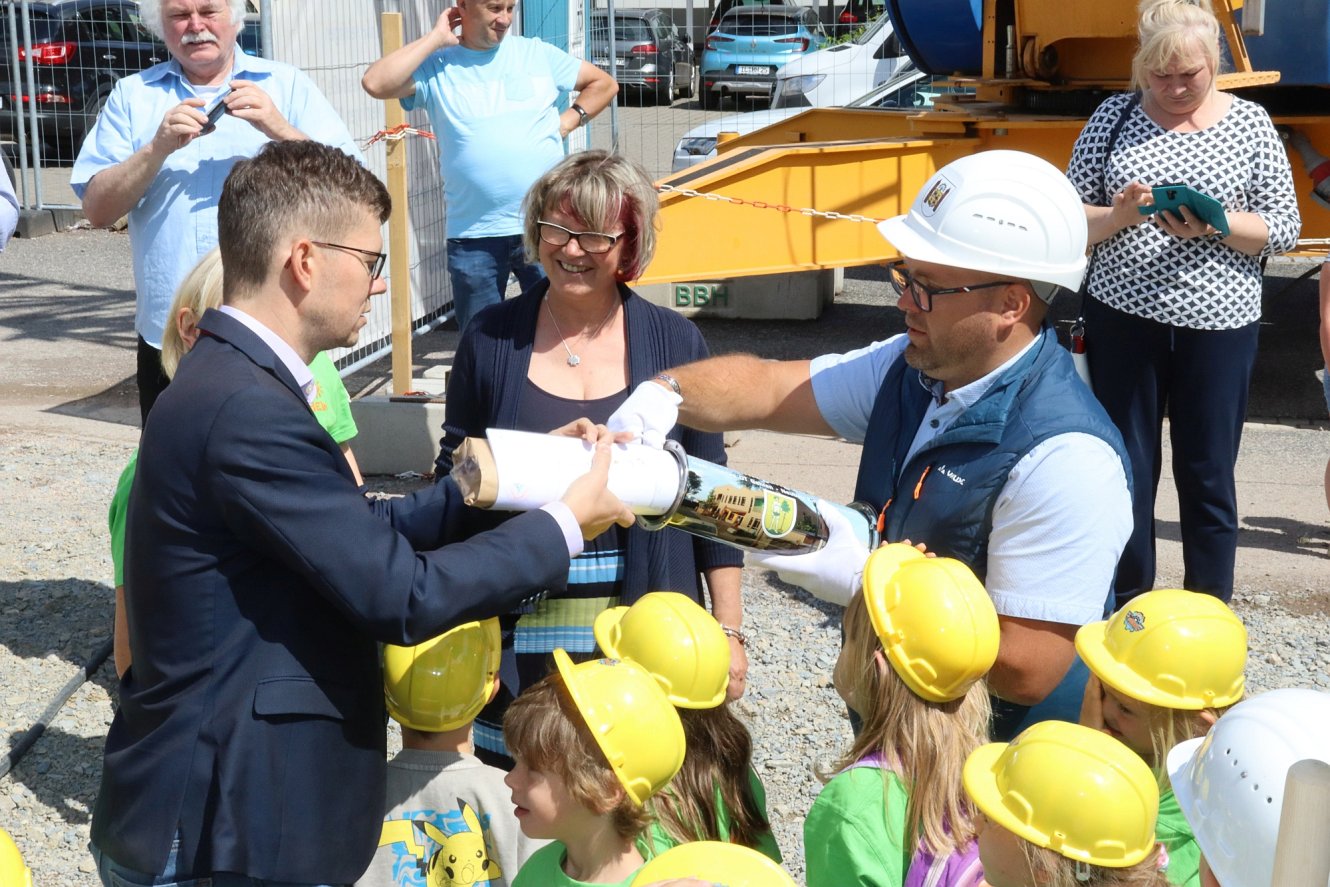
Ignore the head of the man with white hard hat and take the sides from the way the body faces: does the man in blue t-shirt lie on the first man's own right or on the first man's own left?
on the first man's own right

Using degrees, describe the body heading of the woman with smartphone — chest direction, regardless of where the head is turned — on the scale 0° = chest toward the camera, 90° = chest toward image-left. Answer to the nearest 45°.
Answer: approximately 0°

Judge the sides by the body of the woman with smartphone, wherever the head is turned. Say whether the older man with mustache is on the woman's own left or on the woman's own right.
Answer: on the woman's own right

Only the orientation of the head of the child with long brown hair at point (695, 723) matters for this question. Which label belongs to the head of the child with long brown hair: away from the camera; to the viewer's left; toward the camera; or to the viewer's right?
away from the camera

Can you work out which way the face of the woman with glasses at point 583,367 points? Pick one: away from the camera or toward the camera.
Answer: toward the camera

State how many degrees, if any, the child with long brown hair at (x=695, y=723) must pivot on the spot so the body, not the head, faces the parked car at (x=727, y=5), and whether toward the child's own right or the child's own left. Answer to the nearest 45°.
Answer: approximately 45° to the child's own right

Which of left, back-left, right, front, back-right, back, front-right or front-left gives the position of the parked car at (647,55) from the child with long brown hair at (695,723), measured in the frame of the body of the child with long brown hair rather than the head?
front-right

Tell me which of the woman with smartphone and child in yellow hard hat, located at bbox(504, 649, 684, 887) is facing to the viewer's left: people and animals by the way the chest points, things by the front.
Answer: the child in yellow hard hat

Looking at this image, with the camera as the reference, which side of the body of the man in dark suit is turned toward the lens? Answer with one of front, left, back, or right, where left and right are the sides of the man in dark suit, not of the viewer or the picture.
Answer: right

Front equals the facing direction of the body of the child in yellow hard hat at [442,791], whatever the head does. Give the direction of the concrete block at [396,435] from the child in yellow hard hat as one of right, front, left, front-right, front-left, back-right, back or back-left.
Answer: front

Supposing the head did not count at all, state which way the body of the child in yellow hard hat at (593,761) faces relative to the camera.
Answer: to the viewer's left

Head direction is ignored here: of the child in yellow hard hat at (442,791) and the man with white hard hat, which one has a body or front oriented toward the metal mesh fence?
the child in yellow hard hat

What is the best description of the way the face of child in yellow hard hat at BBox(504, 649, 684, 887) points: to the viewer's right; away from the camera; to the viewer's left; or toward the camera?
to the viewer's left

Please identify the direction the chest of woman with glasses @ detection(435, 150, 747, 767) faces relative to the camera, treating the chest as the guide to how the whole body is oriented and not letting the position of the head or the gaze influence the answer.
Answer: toward the camera

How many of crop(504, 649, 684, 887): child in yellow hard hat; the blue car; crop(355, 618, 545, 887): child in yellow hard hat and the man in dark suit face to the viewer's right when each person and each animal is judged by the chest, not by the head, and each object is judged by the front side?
1

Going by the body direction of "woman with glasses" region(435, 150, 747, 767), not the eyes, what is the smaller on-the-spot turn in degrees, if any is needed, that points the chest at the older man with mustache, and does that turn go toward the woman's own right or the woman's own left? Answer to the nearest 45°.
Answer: approximately 135° to the woman's own right

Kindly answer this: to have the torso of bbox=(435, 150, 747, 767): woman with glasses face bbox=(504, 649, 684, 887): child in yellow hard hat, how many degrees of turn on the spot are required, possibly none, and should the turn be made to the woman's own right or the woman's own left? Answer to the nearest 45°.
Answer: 0° — they already face them
